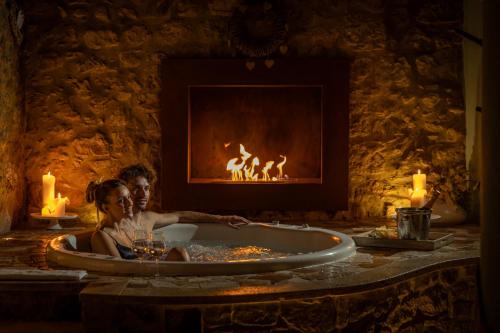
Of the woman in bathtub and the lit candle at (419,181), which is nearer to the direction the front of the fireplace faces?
the woman in bathtub

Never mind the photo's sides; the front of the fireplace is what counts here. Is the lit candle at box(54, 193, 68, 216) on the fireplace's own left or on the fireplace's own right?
on the fireplace's own right

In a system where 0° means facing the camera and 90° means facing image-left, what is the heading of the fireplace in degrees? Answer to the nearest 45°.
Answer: approximately 0°

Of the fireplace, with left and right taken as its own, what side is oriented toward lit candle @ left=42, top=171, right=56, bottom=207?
right

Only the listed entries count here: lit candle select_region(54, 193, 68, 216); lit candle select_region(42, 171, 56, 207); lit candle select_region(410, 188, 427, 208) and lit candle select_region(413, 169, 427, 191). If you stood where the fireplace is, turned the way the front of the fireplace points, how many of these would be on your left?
2

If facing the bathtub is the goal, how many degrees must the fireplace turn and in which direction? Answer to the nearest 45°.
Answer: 0° — it already faces it

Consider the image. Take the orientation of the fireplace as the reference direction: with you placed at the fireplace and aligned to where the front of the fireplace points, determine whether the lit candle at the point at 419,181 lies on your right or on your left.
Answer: on your left

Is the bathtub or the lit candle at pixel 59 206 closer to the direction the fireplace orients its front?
the bathtub
